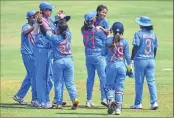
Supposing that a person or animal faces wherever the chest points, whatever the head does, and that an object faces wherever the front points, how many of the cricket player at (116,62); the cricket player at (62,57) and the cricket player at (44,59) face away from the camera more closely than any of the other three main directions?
2

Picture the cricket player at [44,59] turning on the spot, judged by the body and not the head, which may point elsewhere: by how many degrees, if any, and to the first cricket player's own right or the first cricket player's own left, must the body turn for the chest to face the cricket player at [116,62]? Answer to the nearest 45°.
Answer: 0° — they already face them

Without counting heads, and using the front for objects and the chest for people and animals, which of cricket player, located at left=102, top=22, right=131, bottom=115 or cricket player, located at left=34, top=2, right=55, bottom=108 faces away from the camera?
cricket player, located at left=102, top=22, right=131, bottom=115

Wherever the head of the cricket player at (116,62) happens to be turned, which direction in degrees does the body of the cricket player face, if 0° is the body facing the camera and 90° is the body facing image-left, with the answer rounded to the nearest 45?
approximately 180°

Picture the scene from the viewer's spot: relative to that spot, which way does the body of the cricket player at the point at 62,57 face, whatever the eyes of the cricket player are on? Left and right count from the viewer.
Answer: facing away from the viewer

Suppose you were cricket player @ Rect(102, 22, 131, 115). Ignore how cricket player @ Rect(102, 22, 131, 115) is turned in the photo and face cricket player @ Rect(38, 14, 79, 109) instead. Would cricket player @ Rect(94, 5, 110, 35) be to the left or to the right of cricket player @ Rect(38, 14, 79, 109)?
right

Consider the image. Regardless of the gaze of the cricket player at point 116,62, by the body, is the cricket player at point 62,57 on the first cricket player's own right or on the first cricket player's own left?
on the first cricket player's own left

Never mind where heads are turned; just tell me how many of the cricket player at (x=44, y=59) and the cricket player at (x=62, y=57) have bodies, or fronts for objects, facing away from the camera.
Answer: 1

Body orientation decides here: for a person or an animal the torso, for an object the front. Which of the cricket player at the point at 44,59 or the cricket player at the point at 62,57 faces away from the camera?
the cricket player at the point at 62,57
